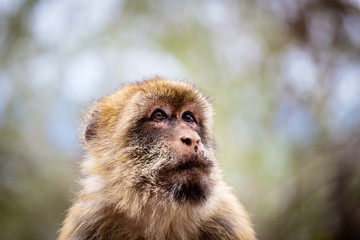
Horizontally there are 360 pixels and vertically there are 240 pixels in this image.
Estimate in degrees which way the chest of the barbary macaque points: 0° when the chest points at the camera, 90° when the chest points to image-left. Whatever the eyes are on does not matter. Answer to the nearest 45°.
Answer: approximately 315°
